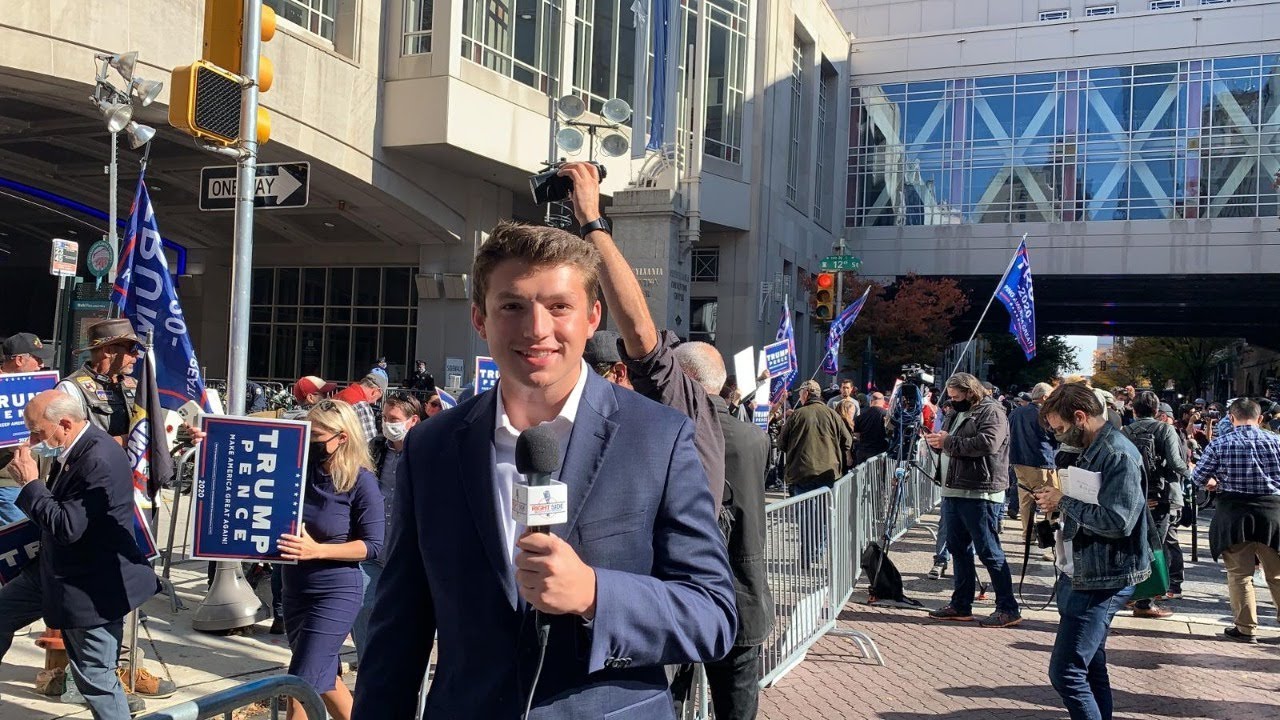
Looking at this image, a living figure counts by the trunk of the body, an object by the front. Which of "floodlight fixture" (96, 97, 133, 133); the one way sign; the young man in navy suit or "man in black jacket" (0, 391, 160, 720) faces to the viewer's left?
the man in black jacket

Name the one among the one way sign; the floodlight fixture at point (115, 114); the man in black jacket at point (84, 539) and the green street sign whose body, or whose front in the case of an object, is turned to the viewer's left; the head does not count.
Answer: the man in black jacket

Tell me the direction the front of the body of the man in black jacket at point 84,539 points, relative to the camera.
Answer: to the viewer's left

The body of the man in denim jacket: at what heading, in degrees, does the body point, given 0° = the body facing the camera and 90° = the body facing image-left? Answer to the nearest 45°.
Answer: approximately 90°

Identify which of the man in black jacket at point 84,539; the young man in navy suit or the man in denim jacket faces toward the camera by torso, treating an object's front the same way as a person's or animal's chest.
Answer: the young man in navy suit

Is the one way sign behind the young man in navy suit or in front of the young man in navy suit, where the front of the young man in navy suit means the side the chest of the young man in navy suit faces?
behind

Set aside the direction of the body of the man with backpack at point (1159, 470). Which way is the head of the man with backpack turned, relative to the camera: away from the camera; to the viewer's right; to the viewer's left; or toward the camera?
away from the camera
